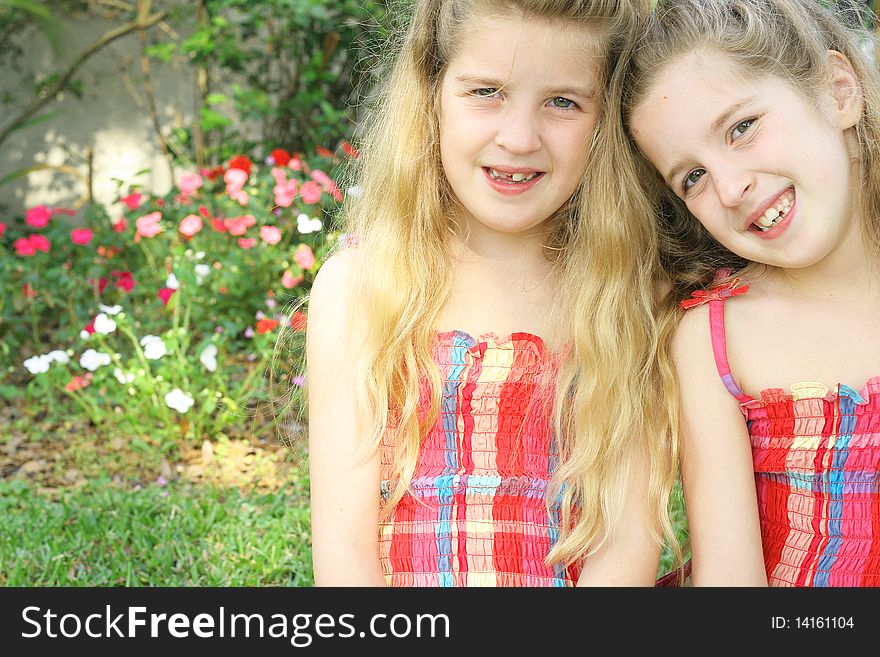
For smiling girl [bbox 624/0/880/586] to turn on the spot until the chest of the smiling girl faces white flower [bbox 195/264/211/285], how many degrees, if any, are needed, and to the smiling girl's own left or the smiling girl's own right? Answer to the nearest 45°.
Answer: approximately 135° to the smiling girl's own right

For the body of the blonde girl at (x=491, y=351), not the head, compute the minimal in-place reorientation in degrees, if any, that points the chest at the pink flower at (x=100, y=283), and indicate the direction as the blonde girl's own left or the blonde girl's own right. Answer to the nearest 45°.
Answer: approximately 135° to the blonde girl's own right

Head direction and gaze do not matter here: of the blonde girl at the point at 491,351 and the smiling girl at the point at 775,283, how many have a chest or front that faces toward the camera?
2

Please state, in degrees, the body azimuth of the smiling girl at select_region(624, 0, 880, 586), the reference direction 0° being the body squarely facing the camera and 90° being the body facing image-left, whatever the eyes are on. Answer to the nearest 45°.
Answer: approximately 0°

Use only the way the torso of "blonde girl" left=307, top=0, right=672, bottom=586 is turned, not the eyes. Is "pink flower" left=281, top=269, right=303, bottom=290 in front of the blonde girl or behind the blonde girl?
behind

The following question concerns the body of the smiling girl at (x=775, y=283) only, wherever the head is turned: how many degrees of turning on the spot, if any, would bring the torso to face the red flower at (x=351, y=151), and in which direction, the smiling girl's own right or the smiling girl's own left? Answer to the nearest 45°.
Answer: approximately 135° to the smiling girl's own right

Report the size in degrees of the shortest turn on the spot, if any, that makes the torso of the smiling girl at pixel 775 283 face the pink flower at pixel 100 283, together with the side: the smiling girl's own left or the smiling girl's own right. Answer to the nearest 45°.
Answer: approximately 135° to the smiling girl's own right
